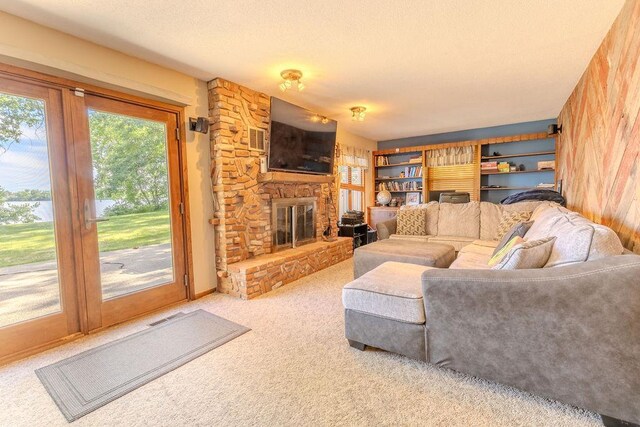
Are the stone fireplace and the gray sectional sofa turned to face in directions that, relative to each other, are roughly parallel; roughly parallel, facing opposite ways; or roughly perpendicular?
roughly parallel, facing opposite ways

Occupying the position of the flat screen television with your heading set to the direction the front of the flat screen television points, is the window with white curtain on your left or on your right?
on your left

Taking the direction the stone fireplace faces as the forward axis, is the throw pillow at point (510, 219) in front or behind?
in front

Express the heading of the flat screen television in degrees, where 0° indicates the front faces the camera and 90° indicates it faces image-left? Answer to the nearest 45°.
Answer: approximately 315°

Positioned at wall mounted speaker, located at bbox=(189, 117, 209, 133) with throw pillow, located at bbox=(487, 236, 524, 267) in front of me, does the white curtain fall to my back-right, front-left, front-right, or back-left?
front-left

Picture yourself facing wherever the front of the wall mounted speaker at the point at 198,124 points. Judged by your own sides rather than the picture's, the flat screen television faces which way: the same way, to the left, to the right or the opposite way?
the same way

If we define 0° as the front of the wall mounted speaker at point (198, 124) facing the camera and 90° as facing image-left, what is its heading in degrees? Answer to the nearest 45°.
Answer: approximately 315°

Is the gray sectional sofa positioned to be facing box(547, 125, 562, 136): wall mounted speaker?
no

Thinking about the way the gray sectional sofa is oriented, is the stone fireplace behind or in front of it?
in front

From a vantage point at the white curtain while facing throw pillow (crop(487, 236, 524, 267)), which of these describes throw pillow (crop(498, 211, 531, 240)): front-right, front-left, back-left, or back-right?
front-left

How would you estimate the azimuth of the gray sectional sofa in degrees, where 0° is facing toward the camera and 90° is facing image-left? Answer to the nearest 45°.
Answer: approximately 90°

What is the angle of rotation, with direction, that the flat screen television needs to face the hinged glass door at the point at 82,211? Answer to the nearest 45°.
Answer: approximately 90° to its right

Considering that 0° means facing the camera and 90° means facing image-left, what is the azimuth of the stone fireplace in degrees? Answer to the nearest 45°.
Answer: approximately 315°

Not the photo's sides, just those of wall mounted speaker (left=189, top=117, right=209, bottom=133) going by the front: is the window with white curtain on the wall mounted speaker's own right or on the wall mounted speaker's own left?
on the wall mounted speaker's own left

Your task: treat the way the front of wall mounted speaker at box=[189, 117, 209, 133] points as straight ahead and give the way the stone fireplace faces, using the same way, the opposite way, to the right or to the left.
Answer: the same way

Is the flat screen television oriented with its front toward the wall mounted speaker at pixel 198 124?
no
